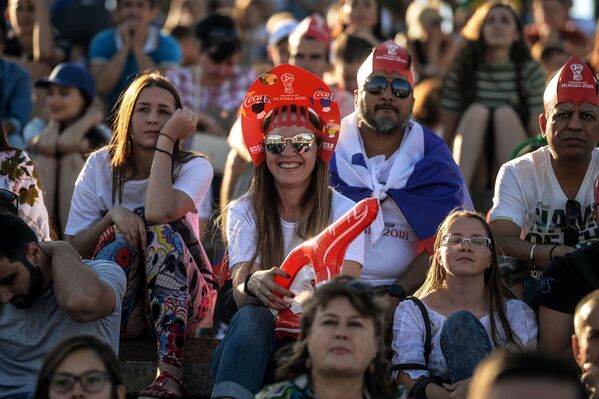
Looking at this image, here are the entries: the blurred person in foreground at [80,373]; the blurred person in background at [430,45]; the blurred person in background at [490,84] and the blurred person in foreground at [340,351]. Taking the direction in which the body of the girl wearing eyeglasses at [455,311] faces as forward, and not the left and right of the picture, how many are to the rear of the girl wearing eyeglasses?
2

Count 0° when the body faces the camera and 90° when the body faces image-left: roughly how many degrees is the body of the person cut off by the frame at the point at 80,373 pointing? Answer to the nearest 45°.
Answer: approximately 0°

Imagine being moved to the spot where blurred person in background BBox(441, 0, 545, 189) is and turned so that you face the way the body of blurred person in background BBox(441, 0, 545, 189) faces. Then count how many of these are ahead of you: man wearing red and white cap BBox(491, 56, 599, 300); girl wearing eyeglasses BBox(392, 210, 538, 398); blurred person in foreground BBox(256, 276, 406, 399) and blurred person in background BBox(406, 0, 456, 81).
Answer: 3
